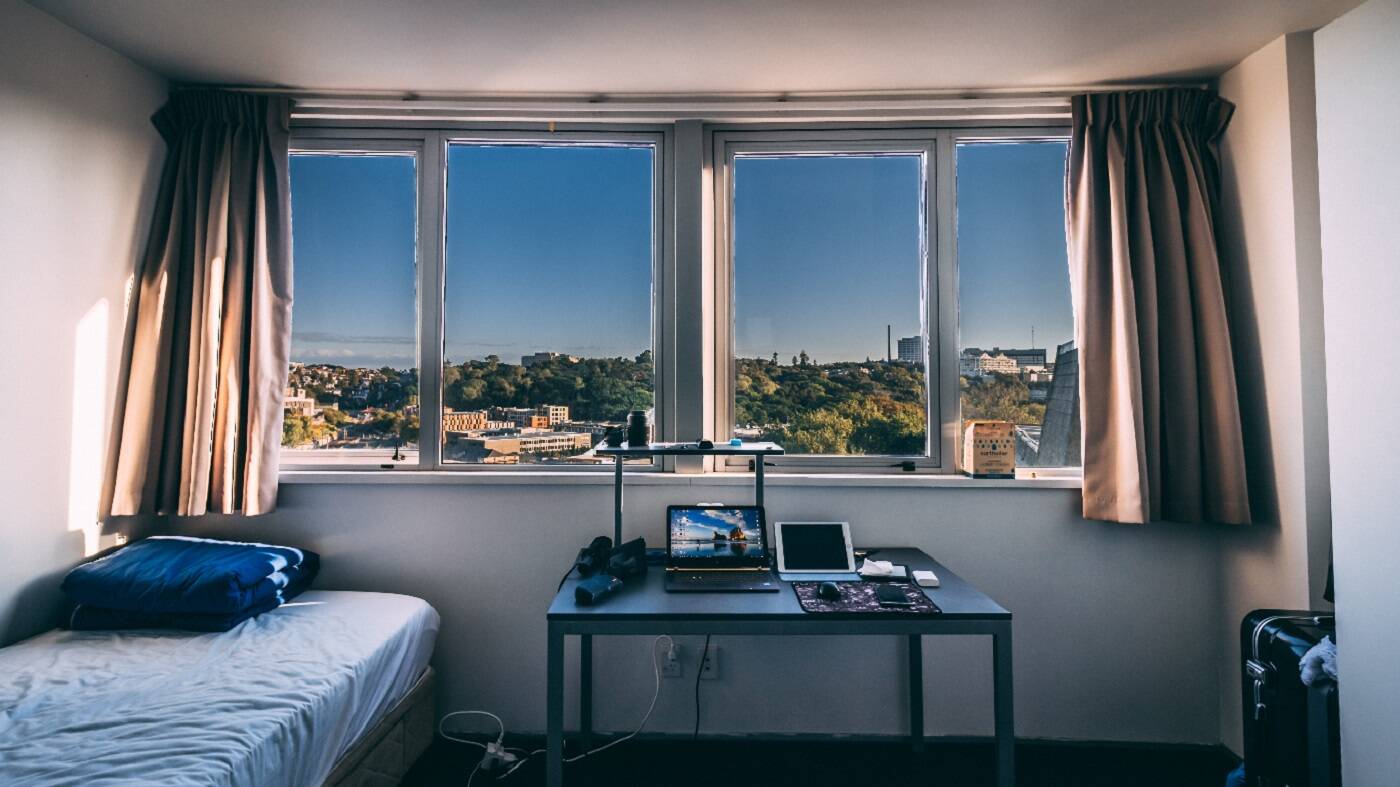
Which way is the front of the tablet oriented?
toward the camera

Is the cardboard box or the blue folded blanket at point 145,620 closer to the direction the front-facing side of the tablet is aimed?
the blue folded blanket

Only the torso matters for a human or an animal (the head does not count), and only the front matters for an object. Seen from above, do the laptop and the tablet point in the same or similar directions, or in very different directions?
same or similar directions

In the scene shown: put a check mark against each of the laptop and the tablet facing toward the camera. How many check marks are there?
2

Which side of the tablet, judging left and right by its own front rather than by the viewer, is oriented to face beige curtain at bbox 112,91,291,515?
right

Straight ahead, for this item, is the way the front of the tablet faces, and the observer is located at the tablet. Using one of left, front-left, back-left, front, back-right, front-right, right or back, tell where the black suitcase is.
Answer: left

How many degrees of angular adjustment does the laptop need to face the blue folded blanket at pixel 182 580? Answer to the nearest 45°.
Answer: approximately 90° to its right

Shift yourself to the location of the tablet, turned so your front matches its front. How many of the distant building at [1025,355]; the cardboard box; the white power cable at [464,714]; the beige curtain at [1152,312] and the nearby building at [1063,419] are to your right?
1

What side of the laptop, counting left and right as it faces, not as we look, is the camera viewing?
front
